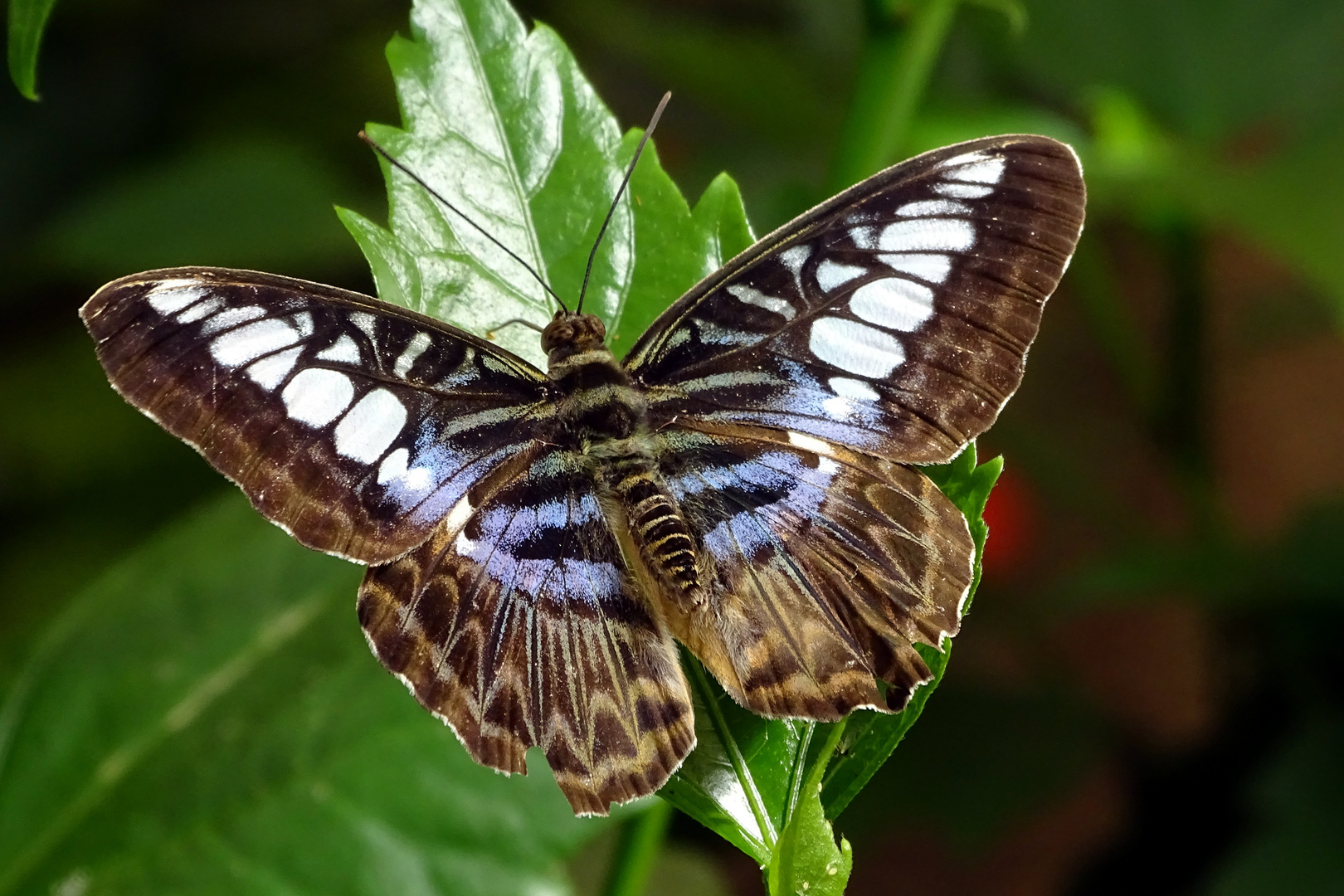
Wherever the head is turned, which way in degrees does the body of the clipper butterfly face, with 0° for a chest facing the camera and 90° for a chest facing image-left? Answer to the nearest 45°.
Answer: approximately 180°

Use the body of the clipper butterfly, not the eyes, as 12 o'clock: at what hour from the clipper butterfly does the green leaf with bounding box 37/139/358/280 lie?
The green leaf is roughly at 11 o'clock from the clipper butterfly.
